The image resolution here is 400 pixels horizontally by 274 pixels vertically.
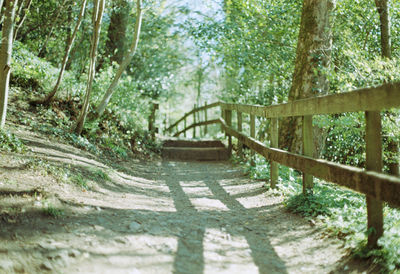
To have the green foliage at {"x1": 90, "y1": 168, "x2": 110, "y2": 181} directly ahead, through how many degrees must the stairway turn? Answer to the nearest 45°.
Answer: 0° — it already faces it

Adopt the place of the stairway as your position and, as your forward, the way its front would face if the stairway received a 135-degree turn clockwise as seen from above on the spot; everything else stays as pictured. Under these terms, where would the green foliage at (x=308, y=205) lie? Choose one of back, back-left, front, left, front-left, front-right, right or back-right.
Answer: back-left

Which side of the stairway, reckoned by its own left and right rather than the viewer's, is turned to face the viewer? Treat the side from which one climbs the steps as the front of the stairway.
front

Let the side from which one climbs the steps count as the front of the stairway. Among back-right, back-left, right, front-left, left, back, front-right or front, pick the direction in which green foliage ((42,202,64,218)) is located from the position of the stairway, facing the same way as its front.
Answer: front
